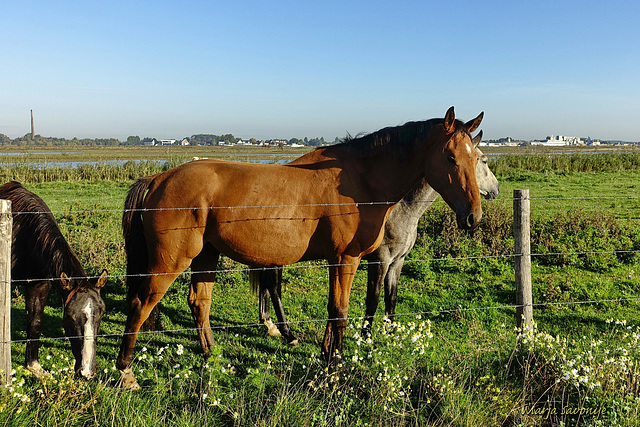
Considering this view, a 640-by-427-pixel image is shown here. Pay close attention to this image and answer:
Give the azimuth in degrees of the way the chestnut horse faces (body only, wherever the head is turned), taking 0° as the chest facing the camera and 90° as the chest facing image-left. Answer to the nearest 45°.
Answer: approximately 270°

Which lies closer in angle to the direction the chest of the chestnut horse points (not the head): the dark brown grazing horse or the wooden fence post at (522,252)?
the wooden fence post

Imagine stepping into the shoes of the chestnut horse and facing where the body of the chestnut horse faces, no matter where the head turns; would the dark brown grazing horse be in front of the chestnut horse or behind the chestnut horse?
behind

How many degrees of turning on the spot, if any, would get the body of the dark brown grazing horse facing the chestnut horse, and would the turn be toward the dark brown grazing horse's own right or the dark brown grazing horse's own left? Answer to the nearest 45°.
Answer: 0° — it already faces it

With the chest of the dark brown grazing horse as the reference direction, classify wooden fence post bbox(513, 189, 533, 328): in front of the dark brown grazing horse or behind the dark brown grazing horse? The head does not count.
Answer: in front

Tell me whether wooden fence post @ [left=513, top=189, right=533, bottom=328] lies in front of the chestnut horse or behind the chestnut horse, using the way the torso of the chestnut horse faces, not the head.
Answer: in front

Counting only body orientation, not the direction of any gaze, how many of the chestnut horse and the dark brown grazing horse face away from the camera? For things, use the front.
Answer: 0
